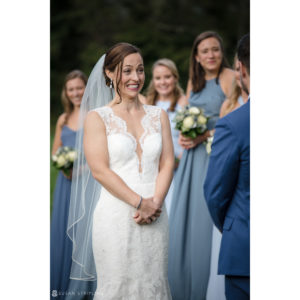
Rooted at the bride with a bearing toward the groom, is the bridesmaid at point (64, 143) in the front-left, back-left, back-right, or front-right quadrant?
back-left

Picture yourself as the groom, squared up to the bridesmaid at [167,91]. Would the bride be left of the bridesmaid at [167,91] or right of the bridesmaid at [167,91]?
left

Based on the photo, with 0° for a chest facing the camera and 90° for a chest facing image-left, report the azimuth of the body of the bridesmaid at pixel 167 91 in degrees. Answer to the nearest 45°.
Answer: approximately 0°

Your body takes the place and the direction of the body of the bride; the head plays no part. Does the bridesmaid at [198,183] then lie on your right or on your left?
on your left

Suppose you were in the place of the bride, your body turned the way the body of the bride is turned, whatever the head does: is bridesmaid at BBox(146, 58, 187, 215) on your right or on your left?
on your left

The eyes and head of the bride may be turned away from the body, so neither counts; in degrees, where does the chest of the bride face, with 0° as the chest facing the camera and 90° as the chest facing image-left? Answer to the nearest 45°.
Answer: approximately 315°

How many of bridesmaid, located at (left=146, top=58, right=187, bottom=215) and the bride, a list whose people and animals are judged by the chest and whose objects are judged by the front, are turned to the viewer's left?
0

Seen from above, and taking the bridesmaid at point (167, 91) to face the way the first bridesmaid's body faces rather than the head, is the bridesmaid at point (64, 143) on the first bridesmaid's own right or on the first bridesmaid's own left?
on the first bridesmaid's own right

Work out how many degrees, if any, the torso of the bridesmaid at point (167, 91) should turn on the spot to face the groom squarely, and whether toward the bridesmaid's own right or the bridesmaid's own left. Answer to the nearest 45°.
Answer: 0° — they already face them
